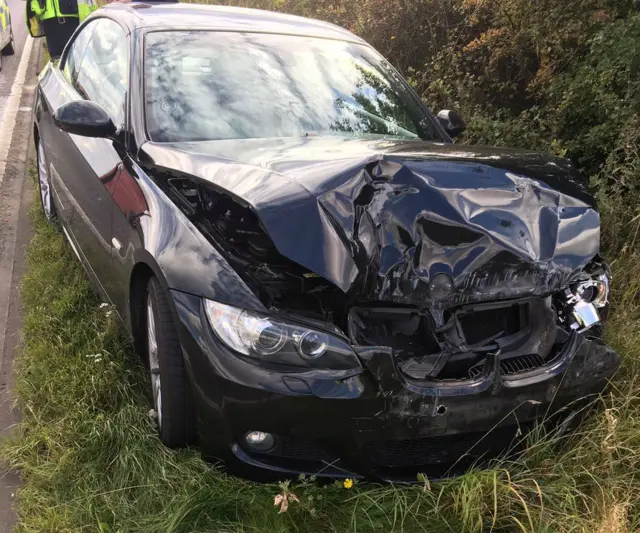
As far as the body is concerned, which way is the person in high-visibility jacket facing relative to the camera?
toward the camera

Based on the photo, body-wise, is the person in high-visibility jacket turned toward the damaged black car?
yes

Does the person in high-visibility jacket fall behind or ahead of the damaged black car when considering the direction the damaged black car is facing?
behind

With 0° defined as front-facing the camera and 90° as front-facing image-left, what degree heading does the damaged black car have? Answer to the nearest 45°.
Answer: approximately 315°
